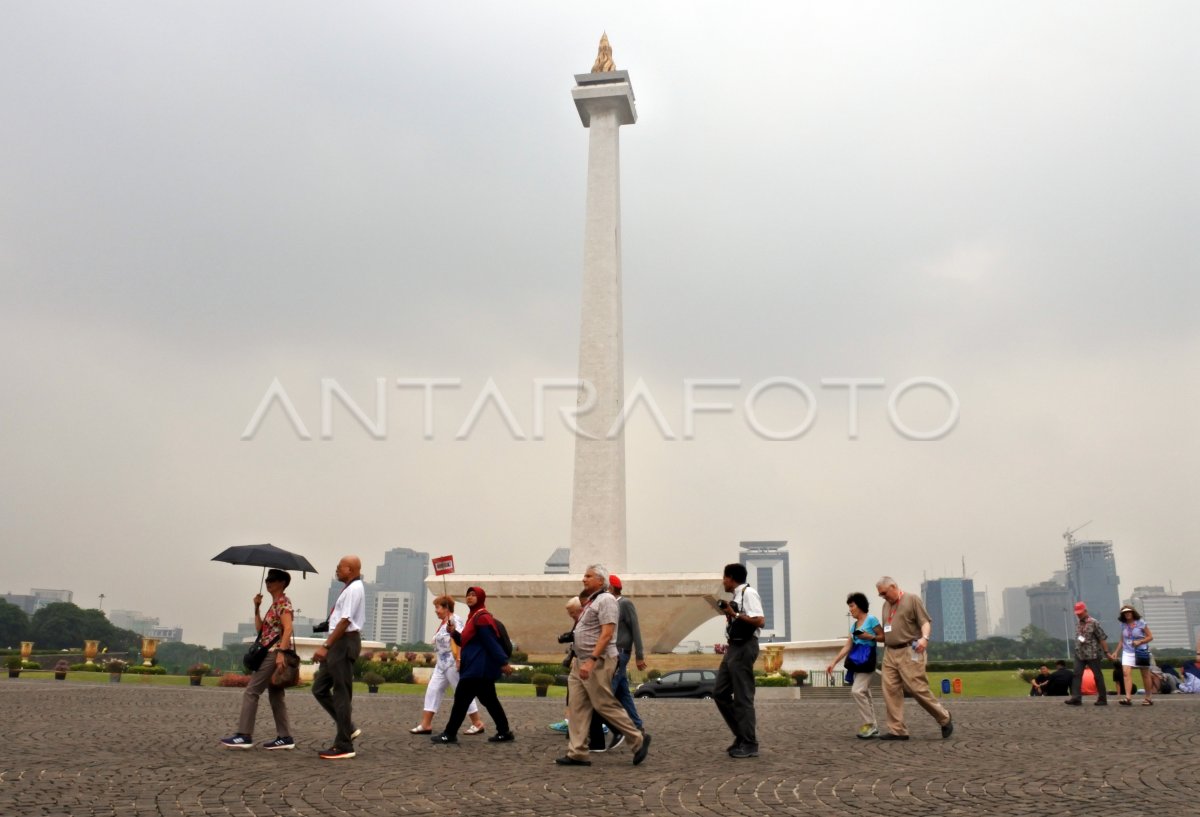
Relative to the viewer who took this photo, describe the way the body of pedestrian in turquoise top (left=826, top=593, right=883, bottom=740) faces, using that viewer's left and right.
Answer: facing the viewer and to the left of the viewer

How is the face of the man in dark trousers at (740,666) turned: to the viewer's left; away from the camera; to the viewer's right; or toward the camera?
to the viewer's left

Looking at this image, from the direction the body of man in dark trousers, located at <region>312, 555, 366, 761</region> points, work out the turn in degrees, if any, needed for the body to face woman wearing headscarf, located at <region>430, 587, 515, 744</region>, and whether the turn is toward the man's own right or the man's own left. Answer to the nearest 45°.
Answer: approximately 135° to the man's own right

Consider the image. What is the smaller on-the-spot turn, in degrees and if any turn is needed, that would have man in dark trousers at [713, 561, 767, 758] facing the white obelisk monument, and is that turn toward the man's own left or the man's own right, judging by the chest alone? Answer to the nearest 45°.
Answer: approximately 90° to the man's own right

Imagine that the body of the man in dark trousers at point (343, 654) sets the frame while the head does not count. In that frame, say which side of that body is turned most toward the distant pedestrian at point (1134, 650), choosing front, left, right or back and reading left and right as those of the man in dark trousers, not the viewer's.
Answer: back

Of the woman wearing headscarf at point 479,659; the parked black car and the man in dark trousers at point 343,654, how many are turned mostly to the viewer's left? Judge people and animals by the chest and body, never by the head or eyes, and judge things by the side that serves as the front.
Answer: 3

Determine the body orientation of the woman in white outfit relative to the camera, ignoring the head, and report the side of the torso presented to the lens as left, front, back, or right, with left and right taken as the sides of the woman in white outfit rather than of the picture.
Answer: left

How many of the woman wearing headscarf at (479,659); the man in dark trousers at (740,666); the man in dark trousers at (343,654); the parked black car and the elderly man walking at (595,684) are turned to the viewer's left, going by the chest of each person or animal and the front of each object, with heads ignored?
5

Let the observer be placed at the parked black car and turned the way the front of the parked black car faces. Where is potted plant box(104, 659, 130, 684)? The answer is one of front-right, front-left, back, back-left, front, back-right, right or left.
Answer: front

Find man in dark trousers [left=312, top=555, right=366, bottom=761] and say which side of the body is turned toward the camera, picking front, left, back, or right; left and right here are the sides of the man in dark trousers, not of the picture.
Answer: left

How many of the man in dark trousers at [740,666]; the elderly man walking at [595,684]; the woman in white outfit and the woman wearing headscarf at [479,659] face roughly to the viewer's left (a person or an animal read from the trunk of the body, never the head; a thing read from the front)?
4

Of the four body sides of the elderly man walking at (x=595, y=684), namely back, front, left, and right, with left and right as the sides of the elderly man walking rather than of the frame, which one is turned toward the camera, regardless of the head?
left

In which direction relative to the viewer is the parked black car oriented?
to the viewer's left

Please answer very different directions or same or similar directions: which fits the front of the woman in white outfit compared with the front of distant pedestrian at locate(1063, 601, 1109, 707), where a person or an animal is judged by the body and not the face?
same or similar directions

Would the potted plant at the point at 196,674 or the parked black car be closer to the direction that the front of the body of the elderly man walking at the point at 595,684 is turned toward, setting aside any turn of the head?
the potted plant

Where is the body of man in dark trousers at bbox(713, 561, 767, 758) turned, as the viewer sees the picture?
to the viewer's left

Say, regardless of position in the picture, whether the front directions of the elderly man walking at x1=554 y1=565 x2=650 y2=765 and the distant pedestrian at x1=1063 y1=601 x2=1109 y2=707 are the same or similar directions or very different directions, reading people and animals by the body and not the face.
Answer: same or similar directions

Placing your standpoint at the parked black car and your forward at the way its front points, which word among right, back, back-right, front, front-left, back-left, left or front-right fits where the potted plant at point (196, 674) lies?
front

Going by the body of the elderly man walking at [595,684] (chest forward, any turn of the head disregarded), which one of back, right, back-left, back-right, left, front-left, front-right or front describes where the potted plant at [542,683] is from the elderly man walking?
right
